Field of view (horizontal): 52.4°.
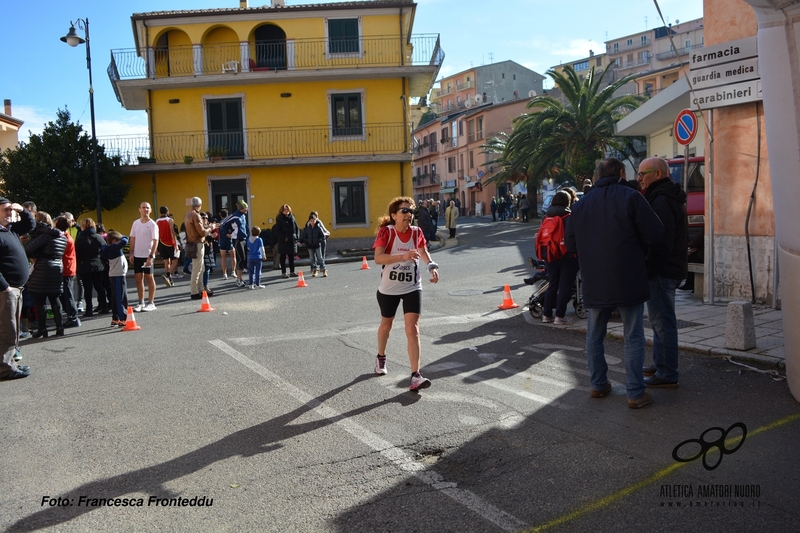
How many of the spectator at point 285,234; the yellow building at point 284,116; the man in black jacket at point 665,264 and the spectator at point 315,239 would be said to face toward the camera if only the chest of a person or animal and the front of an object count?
3

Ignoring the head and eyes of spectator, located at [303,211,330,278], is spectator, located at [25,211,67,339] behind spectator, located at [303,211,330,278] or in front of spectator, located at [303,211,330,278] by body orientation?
in front

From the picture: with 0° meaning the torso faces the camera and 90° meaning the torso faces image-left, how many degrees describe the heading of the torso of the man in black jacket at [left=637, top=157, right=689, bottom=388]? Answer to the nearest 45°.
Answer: approximately 90°

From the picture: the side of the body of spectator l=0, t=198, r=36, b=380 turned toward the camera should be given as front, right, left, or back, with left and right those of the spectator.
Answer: right

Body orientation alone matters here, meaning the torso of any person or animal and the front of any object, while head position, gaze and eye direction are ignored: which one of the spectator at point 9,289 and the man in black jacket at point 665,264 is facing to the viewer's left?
the man in black jacket

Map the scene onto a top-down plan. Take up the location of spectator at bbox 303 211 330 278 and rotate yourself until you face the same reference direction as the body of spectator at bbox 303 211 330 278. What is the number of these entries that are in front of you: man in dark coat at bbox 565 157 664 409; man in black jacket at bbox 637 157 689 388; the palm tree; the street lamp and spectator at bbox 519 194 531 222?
2

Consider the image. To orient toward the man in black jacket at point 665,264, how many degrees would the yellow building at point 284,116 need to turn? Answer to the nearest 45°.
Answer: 0° — it already faces them

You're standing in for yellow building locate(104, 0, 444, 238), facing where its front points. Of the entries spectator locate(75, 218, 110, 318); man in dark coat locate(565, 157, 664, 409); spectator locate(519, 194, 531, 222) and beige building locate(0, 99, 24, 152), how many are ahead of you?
2

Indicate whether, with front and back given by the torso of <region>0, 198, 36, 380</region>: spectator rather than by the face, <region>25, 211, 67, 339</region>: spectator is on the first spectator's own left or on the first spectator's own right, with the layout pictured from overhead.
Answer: on the first spectator's own left

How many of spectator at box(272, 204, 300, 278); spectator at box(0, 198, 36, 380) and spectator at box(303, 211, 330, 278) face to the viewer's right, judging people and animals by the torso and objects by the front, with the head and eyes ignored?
1

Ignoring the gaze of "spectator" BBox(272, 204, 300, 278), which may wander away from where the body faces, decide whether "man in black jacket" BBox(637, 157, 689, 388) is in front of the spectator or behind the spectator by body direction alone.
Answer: in front

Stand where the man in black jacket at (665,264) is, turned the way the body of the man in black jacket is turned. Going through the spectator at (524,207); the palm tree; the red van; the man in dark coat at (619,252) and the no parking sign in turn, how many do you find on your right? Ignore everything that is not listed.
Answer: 4

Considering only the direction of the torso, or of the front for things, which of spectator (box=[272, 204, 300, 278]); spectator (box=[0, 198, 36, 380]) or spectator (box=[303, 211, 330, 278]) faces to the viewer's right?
spectator (box=[0, 198, 36, 380])

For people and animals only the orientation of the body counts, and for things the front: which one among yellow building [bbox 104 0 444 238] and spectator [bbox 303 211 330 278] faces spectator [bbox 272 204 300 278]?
the yellow building
